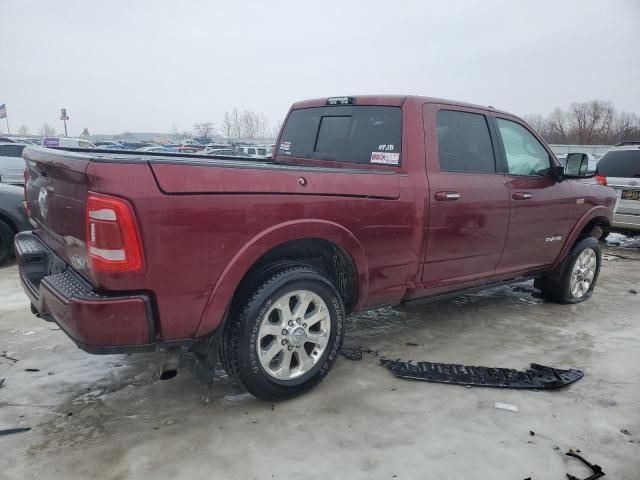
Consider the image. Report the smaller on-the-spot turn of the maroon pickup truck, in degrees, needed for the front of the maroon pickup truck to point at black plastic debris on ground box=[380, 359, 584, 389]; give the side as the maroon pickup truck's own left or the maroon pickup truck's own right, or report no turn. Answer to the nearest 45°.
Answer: approximately 45° to the maroon pickup truck's own right

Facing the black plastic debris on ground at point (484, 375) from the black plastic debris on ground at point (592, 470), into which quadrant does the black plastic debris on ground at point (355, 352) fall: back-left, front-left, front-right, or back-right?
front-left

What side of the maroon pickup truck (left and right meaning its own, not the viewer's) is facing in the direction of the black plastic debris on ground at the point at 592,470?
right

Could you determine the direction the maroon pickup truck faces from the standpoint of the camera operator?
facing away from the viewer and to the right of the viewer

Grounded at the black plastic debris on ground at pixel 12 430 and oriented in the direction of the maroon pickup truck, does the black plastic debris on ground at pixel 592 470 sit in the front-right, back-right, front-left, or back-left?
front-right

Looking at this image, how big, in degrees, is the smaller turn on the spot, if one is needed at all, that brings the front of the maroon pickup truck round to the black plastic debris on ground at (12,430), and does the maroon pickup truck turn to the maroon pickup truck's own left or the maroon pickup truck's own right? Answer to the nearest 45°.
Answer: approximately 135° to the maroon pickup truck's own left
